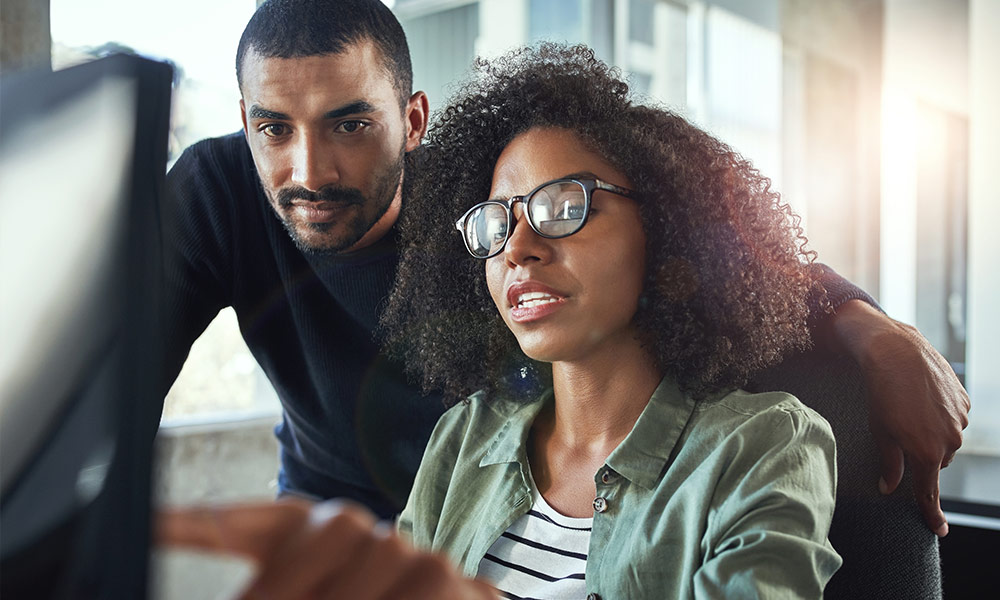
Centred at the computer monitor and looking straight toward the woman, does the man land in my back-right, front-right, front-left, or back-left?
front-left

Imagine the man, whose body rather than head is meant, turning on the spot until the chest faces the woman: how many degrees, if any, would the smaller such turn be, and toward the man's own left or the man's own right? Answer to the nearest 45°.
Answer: approximately 45° to the man's own left

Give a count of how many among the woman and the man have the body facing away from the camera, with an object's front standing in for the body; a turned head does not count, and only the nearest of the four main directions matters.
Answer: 0

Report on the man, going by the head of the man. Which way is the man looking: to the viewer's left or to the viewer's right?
to the viewer's left

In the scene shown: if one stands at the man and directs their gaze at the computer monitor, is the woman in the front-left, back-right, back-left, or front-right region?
front-left

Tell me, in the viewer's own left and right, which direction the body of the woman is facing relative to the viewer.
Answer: facing the viewer and to the left of the viewer

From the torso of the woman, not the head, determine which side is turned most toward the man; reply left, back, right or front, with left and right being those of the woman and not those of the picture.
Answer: right

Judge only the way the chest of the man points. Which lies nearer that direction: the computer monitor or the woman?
the computer monitor

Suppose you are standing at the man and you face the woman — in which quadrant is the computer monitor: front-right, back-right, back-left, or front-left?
front-right

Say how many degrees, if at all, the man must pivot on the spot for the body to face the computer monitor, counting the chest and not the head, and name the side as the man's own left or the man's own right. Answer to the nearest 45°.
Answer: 0° — they already face it

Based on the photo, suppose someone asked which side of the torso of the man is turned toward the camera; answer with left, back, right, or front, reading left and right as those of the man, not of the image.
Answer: front
